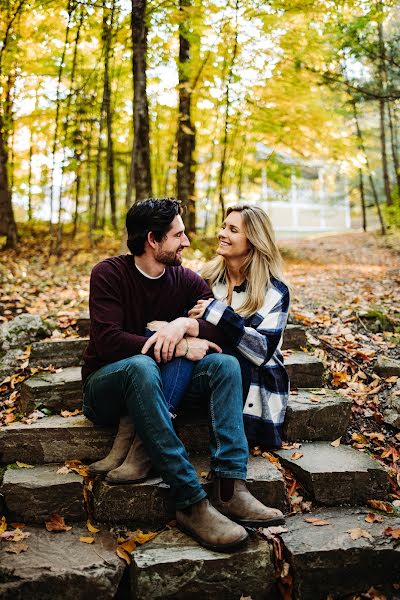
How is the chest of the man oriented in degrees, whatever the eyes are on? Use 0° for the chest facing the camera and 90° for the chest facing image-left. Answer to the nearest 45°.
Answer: approximately 315°

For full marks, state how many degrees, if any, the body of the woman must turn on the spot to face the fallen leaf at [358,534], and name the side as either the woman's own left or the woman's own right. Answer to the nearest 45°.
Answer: approximately 90° to the woman's own left

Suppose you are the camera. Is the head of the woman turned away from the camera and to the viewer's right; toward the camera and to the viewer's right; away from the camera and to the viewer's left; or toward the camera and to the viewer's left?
toward the camera and to the viewer's left

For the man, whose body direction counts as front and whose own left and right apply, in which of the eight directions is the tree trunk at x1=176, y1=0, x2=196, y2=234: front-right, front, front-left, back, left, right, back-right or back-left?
back-left

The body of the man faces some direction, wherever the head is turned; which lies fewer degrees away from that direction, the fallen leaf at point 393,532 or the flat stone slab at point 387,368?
the fallen leaf

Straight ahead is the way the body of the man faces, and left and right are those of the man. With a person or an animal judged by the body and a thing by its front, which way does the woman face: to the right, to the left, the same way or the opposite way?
to the right

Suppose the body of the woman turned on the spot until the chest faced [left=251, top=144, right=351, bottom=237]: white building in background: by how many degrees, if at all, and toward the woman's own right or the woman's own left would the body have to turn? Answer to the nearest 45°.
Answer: approximately 135° to the woman's own right

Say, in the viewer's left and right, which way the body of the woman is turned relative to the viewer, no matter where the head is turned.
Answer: facing the viewer and to the left of the viewer

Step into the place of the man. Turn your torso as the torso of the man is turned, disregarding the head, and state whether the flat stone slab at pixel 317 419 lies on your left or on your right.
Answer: on your left

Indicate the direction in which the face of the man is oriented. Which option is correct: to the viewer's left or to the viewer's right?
to the viewer's right

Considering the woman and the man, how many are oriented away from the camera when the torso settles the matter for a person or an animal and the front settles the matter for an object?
0

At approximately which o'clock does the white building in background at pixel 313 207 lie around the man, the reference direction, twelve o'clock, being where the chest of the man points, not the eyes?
The white building in background is roughly at 8 o'clock from the man.
